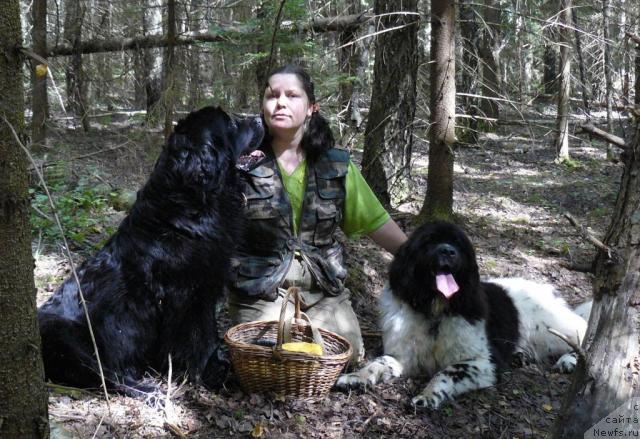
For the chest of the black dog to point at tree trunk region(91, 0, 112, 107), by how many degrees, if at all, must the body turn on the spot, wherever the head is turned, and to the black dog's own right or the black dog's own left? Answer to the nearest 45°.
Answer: approximately 90° to the black dog's own left

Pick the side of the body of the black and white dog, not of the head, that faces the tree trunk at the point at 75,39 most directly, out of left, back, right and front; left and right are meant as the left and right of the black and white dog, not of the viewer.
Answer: right

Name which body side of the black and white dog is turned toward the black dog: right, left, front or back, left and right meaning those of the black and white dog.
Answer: front

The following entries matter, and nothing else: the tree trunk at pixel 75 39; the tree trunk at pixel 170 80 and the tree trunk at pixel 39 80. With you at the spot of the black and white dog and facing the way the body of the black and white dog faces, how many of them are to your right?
3

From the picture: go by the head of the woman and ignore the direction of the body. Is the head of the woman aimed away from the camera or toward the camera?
toward the camera

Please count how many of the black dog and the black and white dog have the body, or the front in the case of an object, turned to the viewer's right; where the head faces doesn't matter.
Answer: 1

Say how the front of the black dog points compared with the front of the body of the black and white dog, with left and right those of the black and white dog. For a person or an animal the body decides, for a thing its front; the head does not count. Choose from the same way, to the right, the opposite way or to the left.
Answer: the opposite way

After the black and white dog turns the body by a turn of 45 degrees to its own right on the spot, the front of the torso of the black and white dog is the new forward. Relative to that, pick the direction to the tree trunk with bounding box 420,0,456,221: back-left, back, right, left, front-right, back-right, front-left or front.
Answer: right

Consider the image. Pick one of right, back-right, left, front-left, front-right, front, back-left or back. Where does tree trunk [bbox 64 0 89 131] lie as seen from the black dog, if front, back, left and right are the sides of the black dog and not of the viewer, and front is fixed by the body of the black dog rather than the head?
left

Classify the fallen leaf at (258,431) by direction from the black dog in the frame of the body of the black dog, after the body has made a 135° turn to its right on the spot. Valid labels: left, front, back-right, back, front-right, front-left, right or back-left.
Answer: left

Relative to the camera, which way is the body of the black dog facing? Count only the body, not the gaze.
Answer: to the viewer's right

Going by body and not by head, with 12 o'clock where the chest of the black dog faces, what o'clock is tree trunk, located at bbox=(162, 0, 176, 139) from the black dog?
The tree trunk is roughly at 9 o'clock from the black dog.

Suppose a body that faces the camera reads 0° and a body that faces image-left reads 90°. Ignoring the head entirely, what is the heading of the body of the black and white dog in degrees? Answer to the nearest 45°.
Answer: approximately 45°

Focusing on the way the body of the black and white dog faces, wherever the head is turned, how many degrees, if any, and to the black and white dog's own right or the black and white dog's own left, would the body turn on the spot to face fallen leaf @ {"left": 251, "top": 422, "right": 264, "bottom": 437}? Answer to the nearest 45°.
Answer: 0° — it already faces it

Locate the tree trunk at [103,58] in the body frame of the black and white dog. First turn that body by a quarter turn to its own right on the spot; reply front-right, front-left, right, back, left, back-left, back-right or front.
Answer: front
